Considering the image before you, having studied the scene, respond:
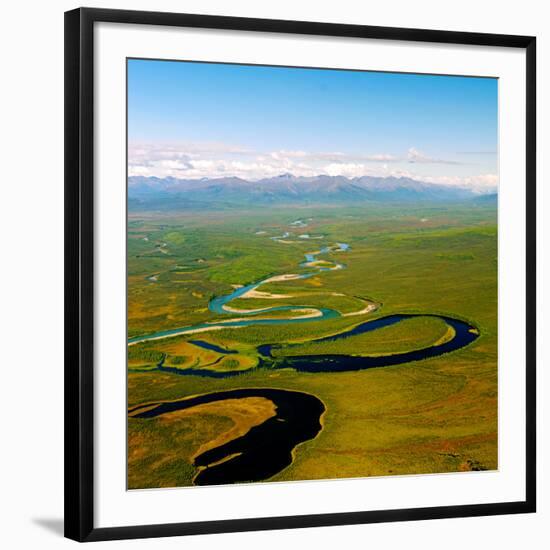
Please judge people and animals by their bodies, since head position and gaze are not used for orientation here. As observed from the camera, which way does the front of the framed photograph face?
facing the viewer and to the right of the viewer
